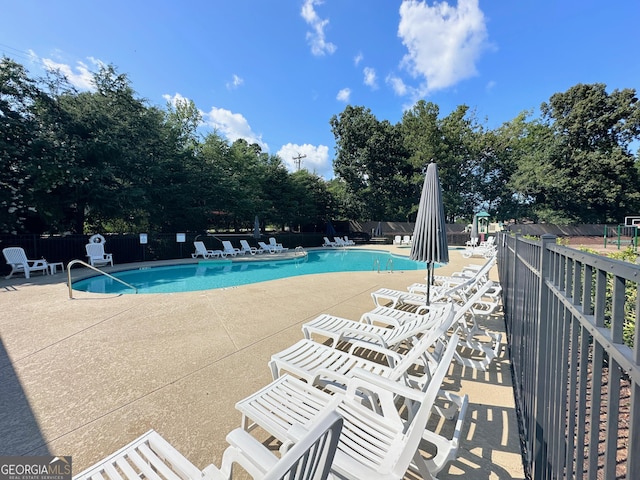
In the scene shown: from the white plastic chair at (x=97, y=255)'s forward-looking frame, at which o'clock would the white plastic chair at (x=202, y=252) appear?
the white plastic chair at (x=202, y=252) is roughly at 10 o'clock from the white plastic chair at (x=97, y=255).

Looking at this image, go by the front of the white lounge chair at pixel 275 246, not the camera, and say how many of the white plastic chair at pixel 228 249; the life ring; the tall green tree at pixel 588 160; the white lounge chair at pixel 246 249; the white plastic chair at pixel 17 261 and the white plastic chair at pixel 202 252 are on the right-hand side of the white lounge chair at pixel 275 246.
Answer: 5

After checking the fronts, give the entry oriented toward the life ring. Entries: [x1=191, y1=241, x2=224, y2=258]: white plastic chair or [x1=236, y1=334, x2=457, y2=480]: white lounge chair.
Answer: the white lounge chair

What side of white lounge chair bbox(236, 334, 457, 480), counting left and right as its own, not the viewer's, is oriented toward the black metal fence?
back

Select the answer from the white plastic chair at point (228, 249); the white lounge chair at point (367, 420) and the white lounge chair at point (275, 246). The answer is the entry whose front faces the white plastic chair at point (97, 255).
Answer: the white lounge chair at point (367, 420)

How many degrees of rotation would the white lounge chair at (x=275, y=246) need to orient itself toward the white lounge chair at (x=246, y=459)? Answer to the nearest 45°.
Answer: approximately 45° to its right

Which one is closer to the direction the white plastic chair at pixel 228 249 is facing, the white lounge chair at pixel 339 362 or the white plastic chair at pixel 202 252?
the white lounge chair

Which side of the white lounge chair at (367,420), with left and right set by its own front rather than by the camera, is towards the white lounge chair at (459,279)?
right

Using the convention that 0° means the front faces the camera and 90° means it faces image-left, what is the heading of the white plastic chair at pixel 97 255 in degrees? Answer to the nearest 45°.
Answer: approximately 315°
